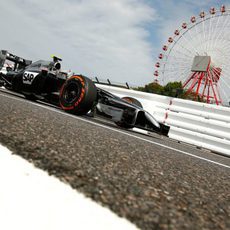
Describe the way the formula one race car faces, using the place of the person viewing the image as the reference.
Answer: facing the viewer and to the right of the viewer
